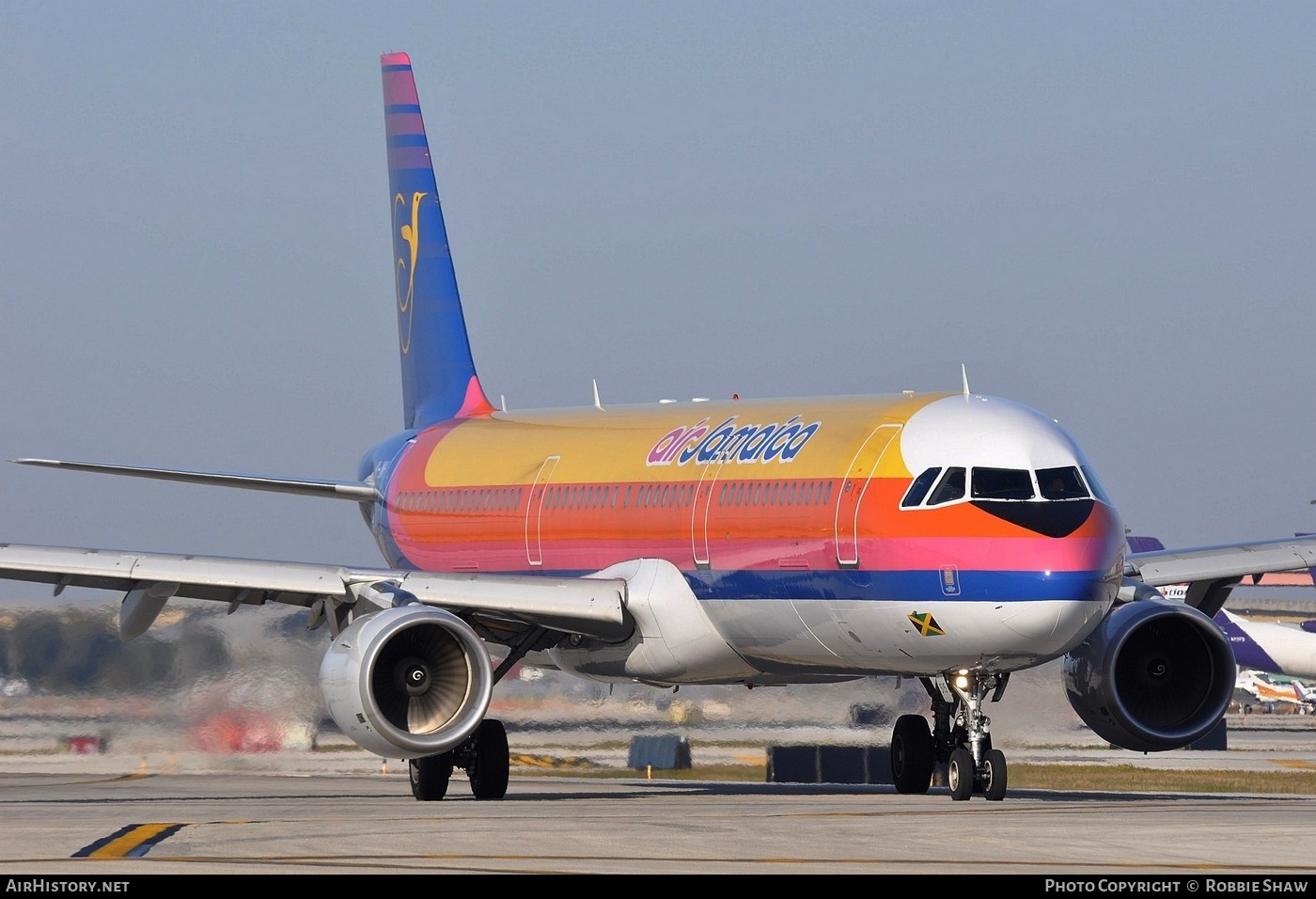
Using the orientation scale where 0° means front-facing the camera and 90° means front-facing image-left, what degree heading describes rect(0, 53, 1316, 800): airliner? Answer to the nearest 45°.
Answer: approximately 315°
